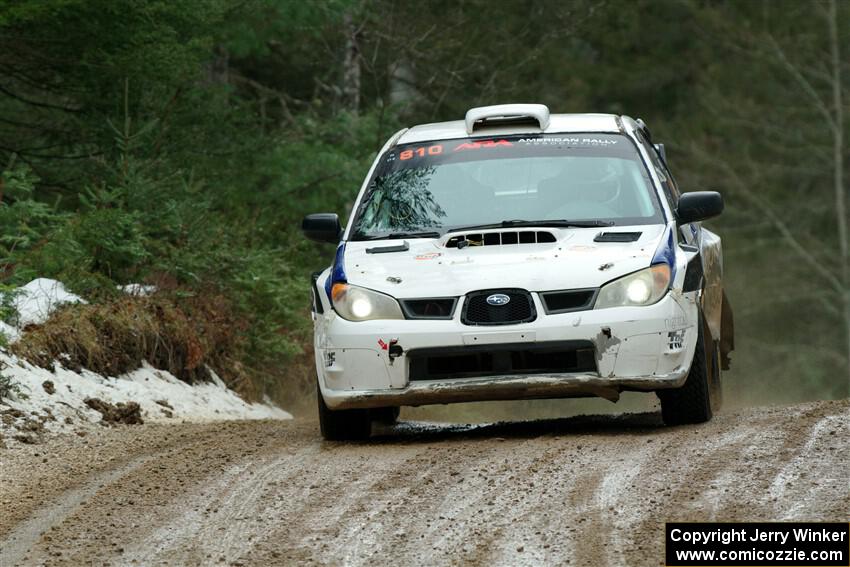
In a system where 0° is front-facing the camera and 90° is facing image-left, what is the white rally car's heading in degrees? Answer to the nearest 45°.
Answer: approximately 0°
